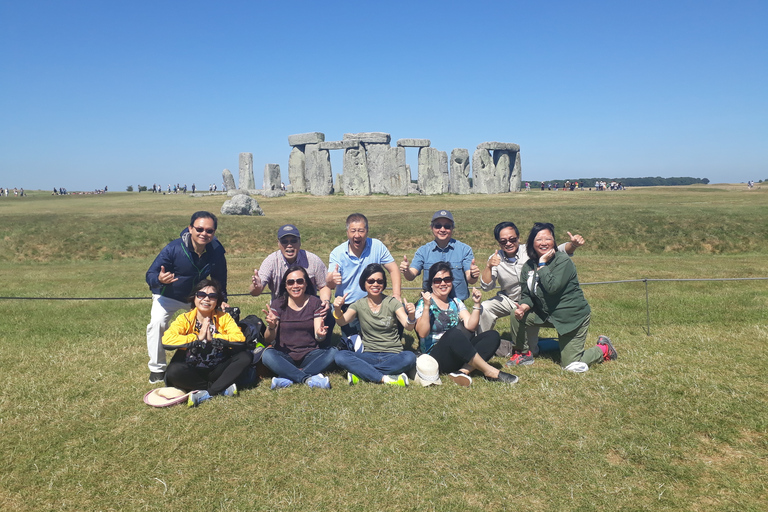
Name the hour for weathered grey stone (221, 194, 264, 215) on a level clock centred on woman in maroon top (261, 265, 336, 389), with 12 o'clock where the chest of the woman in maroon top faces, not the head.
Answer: The weathered grey stone is roughly at 6 o'clock from the woman in maroon top.

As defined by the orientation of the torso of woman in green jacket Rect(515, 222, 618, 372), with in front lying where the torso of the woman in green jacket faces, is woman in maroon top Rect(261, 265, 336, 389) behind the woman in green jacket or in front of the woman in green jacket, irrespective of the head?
in front

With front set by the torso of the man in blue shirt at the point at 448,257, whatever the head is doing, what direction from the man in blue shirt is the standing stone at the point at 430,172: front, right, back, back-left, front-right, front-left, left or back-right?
back

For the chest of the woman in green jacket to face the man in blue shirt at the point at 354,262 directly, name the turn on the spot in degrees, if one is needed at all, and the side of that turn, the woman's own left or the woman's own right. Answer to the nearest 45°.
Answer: approximately 45° to the woman's own right

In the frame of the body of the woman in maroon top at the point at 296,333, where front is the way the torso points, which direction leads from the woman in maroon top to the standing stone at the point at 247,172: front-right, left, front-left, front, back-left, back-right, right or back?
back

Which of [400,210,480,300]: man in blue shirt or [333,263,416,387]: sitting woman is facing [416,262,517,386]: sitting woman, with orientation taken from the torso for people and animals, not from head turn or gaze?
the man in blue shirt

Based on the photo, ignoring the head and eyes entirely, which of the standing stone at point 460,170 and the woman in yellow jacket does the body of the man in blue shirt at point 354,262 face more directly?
the woman in yellow jacket

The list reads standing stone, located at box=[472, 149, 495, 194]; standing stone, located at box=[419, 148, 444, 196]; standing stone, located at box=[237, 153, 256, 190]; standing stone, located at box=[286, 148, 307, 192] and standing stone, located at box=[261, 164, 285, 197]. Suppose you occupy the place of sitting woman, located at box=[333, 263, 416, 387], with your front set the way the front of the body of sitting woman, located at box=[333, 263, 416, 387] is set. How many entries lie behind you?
5

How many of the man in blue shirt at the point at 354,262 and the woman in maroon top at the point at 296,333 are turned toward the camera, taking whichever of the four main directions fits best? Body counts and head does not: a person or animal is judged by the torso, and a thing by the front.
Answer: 2
